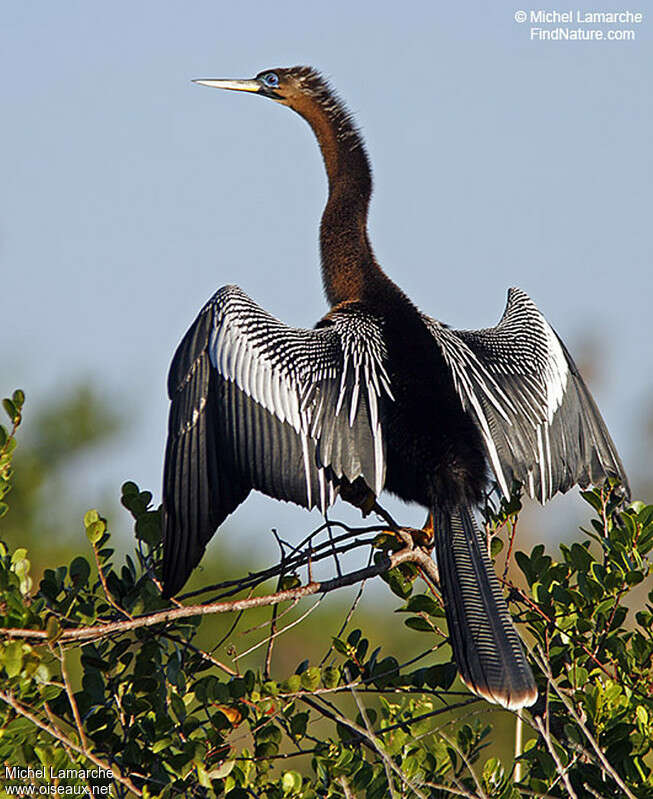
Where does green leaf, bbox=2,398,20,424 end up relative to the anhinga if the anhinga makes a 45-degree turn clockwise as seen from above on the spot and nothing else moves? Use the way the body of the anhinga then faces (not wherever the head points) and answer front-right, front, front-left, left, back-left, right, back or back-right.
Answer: back-left

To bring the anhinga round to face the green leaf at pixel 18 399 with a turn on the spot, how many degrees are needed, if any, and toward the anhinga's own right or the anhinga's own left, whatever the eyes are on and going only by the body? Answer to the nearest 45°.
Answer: approximately 90° to the anhinga's own left

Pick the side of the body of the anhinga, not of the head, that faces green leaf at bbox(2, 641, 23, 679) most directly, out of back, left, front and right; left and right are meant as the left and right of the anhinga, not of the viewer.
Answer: left

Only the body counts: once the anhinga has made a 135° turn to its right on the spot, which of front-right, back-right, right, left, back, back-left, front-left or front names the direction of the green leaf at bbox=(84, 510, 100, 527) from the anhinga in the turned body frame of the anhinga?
back-right

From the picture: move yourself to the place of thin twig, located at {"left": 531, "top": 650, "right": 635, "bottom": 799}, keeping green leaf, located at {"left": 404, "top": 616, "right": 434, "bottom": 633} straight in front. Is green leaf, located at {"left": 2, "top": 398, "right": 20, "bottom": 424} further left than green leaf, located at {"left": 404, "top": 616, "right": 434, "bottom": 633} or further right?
left

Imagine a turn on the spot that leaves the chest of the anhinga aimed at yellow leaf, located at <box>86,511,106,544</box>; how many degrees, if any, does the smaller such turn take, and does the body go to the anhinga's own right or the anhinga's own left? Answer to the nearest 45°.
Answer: approximately 90° to the anhinga's own left

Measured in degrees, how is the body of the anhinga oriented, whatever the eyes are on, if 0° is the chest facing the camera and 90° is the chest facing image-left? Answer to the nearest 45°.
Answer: approximately 135°
